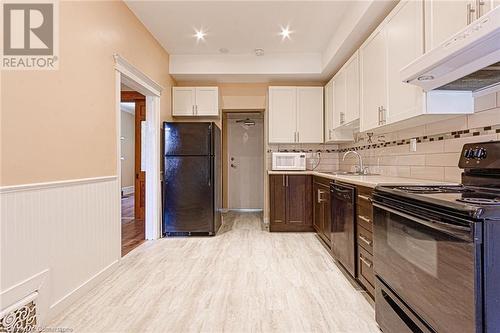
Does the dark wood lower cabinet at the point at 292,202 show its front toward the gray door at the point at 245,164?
no

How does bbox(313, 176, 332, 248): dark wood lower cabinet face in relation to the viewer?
to the viewer's left

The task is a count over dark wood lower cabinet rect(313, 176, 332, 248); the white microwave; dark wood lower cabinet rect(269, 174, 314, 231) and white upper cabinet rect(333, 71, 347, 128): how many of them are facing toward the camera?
2

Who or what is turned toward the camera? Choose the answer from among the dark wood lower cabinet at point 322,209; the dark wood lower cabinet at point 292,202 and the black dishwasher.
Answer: the dark wood lower cabinet at point 292,202

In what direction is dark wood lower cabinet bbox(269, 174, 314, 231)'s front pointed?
toward the camera

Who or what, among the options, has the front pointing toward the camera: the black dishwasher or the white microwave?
the white microwave

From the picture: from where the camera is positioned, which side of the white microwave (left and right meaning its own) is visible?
front

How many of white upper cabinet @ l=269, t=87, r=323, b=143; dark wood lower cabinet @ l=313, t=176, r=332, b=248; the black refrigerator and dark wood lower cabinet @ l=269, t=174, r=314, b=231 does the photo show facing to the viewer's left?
1

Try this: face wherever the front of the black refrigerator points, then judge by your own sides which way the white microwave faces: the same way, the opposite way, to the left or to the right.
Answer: the same way

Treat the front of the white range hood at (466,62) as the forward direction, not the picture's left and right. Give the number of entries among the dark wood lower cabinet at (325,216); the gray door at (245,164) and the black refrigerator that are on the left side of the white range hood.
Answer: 0

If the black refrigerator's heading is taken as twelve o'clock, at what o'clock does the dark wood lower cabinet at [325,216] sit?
The dark wood lower cabinet is roughly at 10 o'clock from the black refrigerator.

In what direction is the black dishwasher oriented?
to the viewer's left

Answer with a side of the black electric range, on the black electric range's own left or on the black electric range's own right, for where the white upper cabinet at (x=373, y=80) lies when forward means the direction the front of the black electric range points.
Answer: on the black electric range's own right

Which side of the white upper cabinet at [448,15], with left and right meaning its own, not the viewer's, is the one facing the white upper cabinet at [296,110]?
right

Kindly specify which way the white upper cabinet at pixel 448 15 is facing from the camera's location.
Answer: facing the viewer and to the left of the viewer
